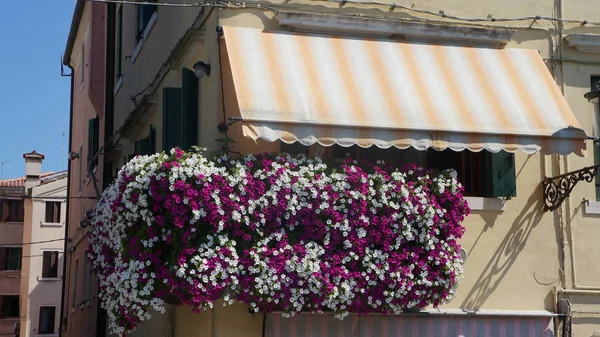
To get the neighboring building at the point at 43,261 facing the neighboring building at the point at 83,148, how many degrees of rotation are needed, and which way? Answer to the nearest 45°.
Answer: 0° — it already faces it

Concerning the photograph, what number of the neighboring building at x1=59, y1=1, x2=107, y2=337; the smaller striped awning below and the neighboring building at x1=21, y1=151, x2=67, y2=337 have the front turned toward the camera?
2

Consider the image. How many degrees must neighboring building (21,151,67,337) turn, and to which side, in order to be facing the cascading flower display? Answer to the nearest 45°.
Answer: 0° — it already faces it

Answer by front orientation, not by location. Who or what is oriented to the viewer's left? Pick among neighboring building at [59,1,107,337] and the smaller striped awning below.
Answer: the neighboring building

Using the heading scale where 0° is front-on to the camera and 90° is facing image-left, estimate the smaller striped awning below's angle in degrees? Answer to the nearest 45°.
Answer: approximately 0°

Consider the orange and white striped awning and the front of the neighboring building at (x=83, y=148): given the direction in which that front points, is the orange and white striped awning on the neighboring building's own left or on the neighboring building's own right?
on the neighboring building's own left

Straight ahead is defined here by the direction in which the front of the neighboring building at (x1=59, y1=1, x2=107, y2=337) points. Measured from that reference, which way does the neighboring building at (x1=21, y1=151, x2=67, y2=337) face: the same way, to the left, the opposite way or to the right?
to the left

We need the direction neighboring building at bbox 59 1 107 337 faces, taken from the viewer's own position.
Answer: facing to the left of the viewer

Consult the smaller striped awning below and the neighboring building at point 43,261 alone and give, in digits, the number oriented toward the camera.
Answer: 2

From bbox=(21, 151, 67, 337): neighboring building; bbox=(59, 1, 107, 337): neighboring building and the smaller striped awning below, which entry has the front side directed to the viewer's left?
bbox=(59, 1, 107, 337): neighboring building
